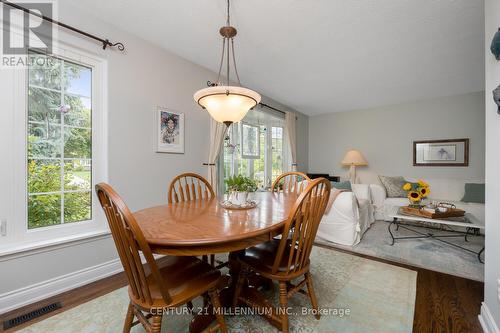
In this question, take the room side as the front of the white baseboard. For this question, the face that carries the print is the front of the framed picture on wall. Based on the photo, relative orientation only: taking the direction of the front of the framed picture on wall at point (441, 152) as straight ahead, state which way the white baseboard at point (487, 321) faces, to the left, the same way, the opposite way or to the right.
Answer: to the right

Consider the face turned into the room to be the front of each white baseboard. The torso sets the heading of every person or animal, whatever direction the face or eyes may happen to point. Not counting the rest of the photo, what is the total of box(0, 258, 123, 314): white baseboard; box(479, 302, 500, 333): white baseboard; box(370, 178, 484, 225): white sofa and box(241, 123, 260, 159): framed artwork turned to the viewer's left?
1

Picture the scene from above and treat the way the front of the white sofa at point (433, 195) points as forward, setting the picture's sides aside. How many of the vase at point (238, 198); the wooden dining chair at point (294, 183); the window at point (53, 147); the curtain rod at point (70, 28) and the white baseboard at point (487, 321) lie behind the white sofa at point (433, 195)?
0

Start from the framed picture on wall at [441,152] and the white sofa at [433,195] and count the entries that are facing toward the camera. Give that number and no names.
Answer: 2

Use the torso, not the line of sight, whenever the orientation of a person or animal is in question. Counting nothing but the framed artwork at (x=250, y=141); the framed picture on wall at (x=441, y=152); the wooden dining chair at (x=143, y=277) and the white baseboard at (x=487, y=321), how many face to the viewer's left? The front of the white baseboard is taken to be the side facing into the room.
1

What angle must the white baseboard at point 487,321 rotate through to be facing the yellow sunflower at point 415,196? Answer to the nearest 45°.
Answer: approximately 90° to its right

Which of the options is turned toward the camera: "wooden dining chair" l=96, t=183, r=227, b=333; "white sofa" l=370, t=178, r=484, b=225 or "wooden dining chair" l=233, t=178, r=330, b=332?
the white sofa

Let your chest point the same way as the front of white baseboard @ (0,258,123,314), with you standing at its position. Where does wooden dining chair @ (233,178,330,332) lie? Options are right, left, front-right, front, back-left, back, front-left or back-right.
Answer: front

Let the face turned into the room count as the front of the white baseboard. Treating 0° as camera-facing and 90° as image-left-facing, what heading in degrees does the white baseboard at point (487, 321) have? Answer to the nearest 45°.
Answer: approximately 90°

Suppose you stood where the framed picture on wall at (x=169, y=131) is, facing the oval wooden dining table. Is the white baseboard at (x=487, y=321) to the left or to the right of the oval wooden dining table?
left

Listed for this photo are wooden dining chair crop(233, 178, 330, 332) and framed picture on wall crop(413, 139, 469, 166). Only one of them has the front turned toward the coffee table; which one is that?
the framed picture on wall

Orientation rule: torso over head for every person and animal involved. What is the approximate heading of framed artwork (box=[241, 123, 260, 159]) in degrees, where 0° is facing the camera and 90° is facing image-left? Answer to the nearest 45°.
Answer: approximately 315°

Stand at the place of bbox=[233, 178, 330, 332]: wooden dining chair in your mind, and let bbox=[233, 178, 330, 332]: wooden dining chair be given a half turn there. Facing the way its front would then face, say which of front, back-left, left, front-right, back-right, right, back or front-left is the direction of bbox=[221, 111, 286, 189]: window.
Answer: back-left

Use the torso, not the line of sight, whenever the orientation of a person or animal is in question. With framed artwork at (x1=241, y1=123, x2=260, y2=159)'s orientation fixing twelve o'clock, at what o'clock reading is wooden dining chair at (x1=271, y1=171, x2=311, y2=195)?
The wooden dining chair is roughly at 1 o'clock from the framed artwork.

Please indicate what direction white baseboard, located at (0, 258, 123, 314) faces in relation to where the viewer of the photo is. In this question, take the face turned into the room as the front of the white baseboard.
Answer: facing the viewer and to the right of the viewer

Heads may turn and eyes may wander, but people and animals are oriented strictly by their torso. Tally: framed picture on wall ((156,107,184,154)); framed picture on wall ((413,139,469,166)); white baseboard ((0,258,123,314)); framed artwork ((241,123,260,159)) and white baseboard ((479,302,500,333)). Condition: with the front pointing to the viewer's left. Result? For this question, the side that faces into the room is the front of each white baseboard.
1

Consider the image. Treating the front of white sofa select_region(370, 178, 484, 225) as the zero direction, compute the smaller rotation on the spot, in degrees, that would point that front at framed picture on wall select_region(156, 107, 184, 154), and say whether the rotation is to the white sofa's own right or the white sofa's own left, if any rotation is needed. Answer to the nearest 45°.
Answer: approximately 45° to the white sofa's own right

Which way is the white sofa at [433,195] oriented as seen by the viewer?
toward the camera

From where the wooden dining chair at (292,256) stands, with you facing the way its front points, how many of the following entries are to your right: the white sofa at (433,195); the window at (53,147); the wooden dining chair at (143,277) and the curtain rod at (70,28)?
1

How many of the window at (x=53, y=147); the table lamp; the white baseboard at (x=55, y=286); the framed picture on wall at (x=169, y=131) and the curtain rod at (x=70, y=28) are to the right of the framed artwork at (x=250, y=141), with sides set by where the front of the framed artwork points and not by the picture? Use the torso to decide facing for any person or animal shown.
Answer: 4
